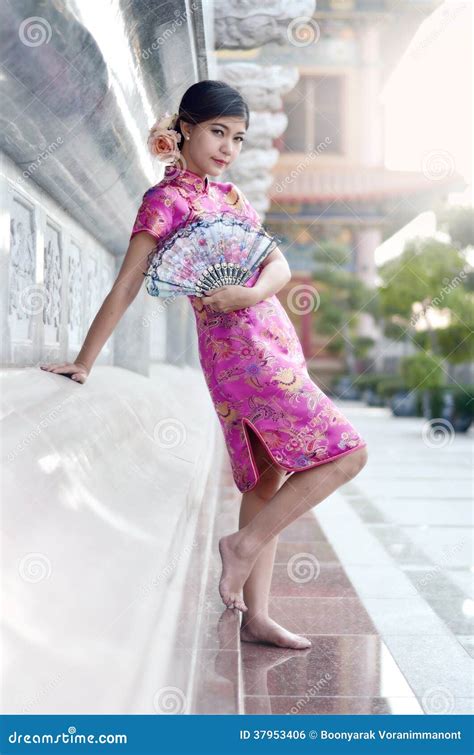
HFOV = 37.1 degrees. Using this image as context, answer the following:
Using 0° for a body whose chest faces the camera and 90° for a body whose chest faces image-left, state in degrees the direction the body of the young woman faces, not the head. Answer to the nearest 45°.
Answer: approximately 315°

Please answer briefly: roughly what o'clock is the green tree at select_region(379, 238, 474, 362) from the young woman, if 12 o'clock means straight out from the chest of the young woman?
The green tree is roughly at 8 o'clock from the young woman.
